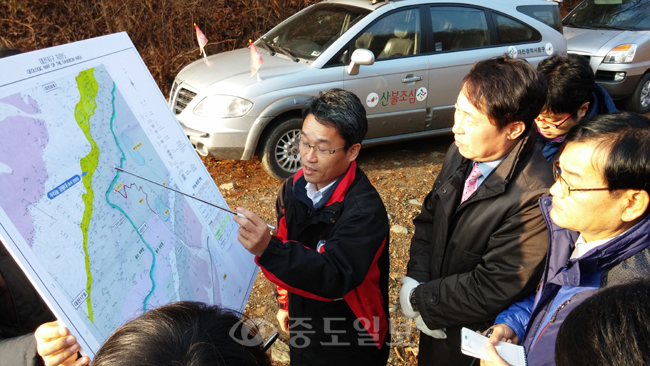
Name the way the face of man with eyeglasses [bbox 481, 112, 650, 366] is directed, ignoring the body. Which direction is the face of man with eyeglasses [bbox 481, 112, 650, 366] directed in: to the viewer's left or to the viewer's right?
to the viewer's left

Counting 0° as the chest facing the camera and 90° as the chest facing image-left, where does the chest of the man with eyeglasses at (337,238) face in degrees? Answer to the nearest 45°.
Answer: approximately 45°

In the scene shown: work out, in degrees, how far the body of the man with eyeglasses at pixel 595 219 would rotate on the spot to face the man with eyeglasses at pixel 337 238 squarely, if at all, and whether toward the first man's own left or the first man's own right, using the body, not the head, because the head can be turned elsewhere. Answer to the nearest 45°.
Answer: approximately 45° to the first man's own right

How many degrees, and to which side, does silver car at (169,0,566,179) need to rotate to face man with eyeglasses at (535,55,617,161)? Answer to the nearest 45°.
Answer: approximately 45° to its left

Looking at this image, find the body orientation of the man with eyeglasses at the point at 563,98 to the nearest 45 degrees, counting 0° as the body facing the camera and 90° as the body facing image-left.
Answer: approximately 45°

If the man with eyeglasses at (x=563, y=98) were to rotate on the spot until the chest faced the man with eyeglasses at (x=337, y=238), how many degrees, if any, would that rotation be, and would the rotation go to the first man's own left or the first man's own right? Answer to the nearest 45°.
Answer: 0° — they already face them
